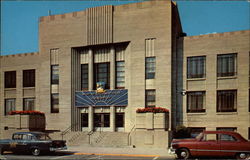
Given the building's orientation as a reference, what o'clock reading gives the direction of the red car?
The red car is roughly at 10 o'clock from the building.

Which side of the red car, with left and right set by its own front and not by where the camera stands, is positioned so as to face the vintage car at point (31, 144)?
front

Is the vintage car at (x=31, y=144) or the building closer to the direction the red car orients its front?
the vintage car

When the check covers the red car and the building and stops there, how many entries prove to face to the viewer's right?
0

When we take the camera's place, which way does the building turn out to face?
facing the viewer and to the left of the viewer

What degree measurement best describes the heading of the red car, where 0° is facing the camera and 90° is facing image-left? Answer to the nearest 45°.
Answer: approximately 90°

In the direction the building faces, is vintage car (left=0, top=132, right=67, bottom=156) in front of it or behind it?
in front
